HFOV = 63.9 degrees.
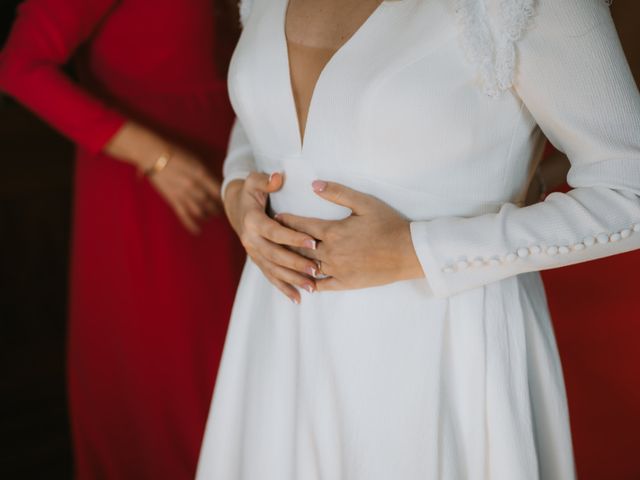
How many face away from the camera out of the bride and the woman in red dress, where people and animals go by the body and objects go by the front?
0

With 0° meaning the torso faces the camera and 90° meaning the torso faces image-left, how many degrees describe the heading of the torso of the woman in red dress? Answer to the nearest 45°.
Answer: approximately 315°

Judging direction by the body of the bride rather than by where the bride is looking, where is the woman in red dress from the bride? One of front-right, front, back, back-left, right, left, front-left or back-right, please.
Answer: right

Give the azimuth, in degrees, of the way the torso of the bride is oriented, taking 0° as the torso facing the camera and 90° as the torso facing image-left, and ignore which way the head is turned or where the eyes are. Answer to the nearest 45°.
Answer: approximately 45°
